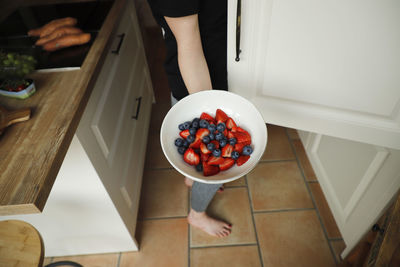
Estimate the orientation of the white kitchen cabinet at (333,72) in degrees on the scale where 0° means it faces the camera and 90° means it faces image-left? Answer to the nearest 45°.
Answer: approximately 45°

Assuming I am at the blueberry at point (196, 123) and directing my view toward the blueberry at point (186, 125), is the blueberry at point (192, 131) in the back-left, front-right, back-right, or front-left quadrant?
front-left

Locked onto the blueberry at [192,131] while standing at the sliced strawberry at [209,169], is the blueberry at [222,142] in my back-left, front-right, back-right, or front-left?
front-right
